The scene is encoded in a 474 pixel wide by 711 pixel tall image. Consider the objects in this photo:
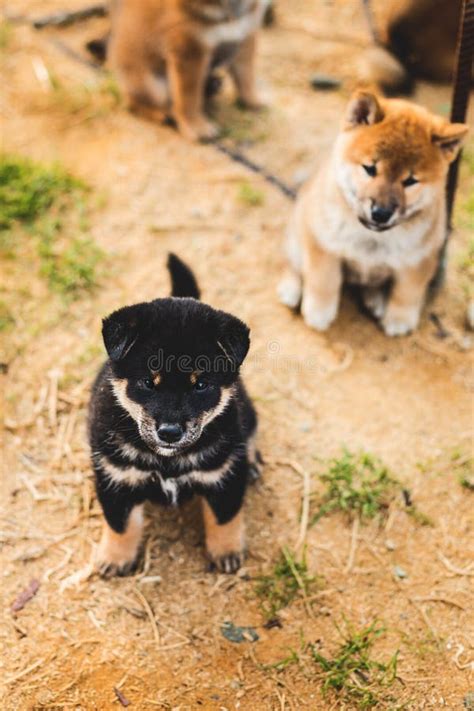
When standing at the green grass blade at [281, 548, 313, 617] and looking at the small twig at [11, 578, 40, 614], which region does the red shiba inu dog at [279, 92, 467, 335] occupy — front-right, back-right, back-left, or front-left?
back-right

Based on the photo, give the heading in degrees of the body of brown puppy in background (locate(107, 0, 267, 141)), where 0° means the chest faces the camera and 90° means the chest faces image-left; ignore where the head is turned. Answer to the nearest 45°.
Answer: approximately 315°

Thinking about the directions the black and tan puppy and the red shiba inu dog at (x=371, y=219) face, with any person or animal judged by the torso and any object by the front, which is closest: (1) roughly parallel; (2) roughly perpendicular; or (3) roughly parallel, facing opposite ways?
roughly parallel

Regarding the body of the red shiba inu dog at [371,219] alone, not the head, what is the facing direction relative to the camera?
toward the camera

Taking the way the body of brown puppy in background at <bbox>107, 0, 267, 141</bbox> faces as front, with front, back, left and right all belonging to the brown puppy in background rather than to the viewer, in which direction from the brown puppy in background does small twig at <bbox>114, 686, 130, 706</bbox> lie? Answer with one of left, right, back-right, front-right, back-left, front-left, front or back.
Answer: front-right

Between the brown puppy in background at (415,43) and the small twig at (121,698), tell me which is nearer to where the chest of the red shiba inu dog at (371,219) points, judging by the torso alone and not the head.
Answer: the small twig

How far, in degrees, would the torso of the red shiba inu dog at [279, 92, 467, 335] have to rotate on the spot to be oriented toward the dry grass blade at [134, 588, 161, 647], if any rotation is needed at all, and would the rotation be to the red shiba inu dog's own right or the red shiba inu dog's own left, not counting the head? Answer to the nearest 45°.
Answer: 0° — it already faces it

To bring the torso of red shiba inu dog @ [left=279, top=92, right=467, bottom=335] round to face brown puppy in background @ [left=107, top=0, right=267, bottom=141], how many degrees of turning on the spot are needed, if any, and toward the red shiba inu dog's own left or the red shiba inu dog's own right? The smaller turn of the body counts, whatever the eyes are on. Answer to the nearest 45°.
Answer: approximately 135° to the red shiba inu dog's own right

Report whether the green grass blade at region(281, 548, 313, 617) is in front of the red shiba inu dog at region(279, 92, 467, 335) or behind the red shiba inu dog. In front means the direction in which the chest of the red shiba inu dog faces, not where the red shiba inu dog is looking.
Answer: in front

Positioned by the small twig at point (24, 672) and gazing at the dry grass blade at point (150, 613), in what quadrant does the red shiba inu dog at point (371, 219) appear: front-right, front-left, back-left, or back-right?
front-left

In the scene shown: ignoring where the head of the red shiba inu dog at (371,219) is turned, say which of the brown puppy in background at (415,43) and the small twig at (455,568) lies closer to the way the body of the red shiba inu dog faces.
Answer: the small twig

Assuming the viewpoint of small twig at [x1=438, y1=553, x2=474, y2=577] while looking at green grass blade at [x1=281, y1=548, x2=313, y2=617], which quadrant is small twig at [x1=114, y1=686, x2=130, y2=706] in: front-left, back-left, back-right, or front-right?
front-left

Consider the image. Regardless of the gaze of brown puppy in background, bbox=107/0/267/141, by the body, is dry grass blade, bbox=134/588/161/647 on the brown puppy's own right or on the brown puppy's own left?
on the brown puppy's own right

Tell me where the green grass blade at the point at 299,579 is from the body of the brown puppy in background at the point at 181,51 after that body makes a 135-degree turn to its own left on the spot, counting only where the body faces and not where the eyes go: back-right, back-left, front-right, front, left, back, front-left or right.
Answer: back

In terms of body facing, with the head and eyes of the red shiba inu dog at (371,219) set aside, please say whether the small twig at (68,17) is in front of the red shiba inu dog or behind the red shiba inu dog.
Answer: behind

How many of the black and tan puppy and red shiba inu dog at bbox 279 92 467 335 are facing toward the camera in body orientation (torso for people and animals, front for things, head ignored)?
2
